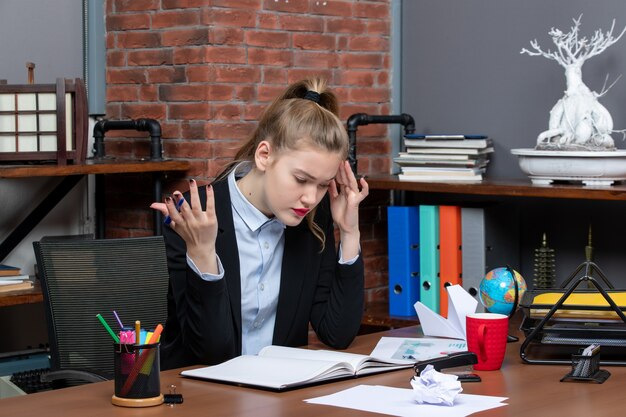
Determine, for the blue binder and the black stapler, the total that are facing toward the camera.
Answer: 1

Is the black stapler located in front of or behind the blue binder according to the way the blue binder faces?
in front

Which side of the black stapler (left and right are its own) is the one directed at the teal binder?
left

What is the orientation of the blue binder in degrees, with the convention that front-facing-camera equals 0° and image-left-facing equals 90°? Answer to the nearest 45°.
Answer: approximately 0°

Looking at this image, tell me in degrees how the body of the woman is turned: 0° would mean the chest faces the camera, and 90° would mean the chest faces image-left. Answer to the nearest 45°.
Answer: approximately 315°

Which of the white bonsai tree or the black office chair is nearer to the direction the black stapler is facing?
the black office chair
